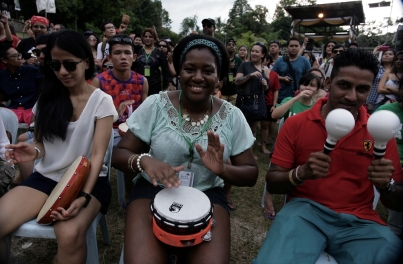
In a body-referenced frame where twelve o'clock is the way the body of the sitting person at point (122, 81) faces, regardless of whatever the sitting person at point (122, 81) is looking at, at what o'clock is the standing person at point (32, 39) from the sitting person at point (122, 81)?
the standing person at point (32, 39) is roughly at 5 o'clock from the sitting person at point (122, 81).

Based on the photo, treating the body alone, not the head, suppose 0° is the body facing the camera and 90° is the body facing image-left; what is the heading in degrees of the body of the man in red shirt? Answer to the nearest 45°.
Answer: approximately 0°

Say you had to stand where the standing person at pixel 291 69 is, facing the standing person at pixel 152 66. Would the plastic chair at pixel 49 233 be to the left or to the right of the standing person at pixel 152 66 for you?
left

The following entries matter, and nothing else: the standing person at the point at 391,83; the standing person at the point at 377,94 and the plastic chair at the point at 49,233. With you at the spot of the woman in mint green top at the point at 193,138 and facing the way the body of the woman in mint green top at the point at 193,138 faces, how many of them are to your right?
1

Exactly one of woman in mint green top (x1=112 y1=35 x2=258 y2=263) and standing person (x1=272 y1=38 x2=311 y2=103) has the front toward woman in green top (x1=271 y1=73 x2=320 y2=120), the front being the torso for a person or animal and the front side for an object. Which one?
the standing person

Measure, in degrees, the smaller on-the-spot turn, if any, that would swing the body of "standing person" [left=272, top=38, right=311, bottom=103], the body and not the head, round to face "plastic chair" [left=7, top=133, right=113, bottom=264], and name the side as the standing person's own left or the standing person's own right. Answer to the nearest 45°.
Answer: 0° — they already face it
